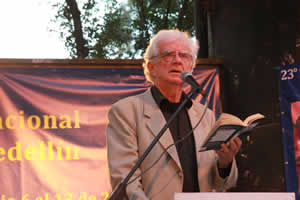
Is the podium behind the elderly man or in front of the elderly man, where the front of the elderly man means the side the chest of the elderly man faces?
in front

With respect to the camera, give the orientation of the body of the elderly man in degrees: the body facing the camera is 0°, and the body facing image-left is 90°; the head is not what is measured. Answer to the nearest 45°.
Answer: approximately 315°
